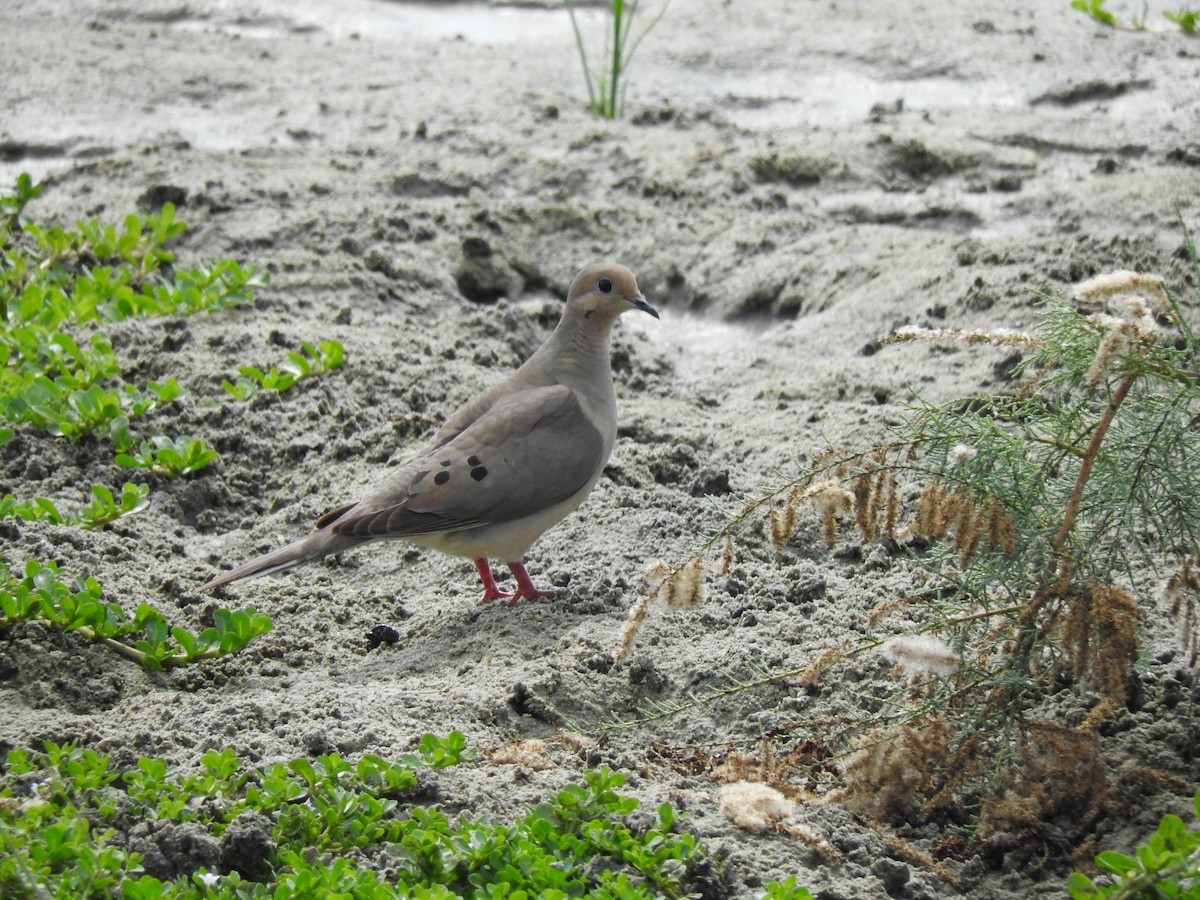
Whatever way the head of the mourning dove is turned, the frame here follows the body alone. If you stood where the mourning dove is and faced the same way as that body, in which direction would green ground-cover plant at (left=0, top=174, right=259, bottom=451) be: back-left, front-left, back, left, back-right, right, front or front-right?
back-left

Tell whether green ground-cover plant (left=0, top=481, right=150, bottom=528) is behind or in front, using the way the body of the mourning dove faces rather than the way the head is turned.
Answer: behind

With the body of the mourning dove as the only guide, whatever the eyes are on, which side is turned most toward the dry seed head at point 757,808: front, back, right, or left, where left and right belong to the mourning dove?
right

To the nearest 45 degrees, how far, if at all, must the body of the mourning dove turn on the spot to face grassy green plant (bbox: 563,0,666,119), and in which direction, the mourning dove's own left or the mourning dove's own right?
approximately 90° to the mourning dove's own left

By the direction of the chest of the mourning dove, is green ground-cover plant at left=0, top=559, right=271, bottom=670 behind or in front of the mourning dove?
behind

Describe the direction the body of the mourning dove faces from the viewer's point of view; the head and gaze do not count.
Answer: to the viewer's right

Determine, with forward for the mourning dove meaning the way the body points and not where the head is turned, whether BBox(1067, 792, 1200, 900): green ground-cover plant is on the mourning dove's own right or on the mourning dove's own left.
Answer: on the mourning dove's own right

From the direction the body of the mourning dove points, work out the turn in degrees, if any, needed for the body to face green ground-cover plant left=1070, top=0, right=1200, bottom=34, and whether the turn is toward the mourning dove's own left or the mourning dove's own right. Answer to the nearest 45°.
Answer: approximately 45° to the mourning dove's own left
